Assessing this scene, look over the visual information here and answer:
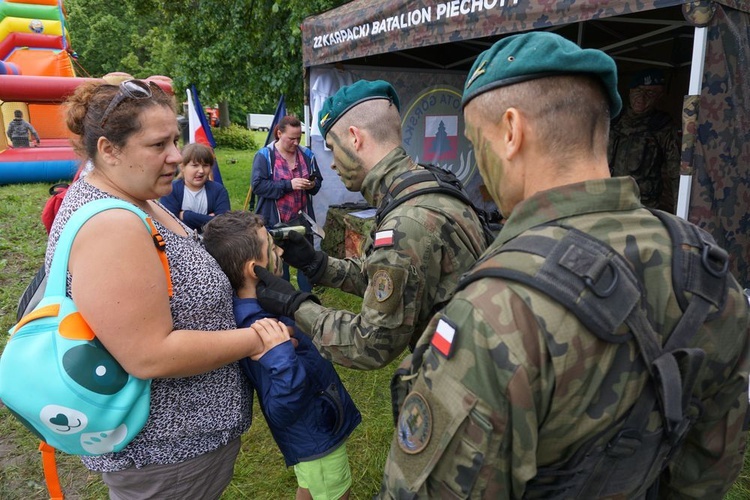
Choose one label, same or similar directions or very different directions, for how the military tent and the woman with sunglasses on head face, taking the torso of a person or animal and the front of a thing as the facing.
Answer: very different directions

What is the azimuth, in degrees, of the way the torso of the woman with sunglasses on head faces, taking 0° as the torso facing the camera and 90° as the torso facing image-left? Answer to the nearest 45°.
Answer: approximately 270°

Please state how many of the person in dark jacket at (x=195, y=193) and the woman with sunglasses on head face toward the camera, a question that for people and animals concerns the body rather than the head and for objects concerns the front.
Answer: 1

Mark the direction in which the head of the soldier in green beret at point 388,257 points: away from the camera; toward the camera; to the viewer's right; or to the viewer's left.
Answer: to the viewer's left

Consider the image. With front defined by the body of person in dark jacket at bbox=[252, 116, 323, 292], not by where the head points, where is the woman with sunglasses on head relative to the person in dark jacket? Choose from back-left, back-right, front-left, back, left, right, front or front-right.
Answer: front-right

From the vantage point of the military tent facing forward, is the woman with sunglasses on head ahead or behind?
ahead

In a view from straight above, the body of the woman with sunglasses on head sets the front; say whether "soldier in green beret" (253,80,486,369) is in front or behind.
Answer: in front

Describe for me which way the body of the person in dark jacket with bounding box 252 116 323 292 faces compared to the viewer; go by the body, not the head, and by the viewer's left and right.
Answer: facing the viewer and to the right of the viewer

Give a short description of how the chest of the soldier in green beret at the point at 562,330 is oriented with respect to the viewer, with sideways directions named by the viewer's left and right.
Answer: facing away from the viewer and to the left of the viewer

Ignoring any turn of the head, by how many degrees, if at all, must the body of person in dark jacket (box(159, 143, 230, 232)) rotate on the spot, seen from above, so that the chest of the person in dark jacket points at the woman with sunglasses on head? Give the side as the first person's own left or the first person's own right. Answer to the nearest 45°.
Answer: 0° — they already face them

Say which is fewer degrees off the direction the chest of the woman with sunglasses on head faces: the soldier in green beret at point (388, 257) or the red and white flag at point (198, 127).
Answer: the soldier in green beret

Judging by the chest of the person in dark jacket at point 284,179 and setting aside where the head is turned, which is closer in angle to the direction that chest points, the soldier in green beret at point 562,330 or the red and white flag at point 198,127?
the soldier in green beret

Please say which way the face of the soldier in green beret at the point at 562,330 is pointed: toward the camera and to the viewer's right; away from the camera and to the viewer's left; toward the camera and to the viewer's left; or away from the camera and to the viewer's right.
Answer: away from the camera and to the viewer's left

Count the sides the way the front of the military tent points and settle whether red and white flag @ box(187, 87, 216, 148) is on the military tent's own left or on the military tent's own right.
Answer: on the military tent's own right
